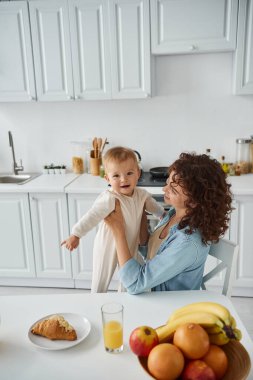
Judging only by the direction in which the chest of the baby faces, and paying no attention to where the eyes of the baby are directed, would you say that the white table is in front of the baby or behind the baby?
in front

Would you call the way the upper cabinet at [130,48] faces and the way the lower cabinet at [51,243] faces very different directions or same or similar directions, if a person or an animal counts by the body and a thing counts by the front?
same or similar directions

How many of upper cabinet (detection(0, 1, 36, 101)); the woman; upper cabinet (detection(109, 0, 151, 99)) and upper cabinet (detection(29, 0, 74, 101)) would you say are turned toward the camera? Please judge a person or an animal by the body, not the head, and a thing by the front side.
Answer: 3

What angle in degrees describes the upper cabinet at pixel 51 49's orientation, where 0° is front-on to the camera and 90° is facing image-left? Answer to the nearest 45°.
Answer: approximately 0°

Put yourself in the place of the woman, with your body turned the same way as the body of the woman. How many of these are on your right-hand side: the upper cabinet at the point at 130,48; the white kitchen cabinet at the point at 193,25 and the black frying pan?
3

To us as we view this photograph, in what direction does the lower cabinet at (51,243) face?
facing the viewer

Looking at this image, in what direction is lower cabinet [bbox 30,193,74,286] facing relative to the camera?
toward the camera

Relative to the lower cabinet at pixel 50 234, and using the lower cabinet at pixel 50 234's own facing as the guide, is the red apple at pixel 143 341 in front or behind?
in front

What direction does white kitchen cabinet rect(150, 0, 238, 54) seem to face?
toward the camera
